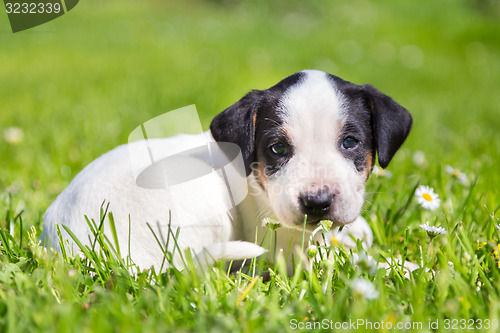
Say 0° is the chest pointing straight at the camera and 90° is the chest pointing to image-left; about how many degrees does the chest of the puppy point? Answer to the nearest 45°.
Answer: approximately 315°

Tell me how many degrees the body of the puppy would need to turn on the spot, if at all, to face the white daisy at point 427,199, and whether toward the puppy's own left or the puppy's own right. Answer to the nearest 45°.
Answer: approximately 45° to the puppy's own left
